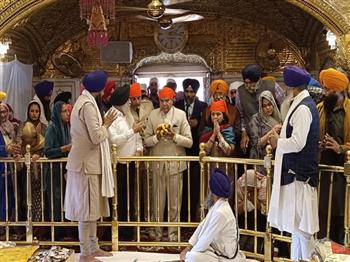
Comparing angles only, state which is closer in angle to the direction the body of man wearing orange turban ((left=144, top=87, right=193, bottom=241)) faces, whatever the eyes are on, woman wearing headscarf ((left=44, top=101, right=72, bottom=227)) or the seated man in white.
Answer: the seated man in white

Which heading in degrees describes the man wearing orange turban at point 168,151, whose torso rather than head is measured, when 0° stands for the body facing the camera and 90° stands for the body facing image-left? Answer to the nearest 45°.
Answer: approximately 0°

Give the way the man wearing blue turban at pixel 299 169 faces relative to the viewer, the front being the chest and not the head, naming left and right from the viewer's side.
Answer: facing to the left of the viewer

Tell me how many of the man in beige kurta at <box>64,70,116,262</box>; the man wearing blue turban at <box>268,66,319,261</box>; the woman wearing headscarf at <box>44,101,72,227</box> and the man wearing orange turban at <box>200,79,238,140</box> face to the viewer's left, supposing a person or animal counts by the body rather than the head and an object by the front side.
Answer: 1

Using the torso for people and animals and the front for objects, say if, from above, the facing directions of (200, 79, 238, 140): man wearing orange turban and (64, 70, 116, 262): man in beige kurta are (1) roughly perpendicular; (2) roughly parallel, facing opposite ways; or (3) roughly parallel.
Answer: roughly perpendicular

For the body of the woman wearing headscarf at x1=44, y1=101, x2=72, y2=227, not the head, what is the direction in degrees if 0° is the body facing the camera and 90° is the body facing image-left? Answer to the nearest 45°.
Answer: approximately 315°

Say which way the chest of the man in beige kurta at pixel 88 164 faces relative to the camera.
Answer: to the viewer's right

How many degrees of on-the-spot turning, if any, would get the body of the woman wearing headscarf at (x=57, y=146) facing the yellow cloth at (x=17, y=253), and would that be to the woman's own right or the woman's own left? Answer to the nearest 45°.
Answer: approximately 45° to the woman's own right

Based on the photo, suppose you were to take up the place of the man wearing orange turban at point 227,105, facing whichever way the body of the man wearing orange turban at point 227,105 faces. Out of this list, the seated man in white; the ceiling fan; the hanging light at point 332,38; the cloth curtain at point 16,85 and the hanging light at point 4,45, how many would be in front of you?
1

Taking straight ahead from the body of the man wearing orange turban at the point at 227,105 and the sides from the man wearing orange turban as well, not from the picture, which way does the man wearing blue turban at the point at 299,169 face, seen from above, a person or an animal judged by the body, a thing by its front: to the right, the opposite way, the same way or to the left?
to the right
